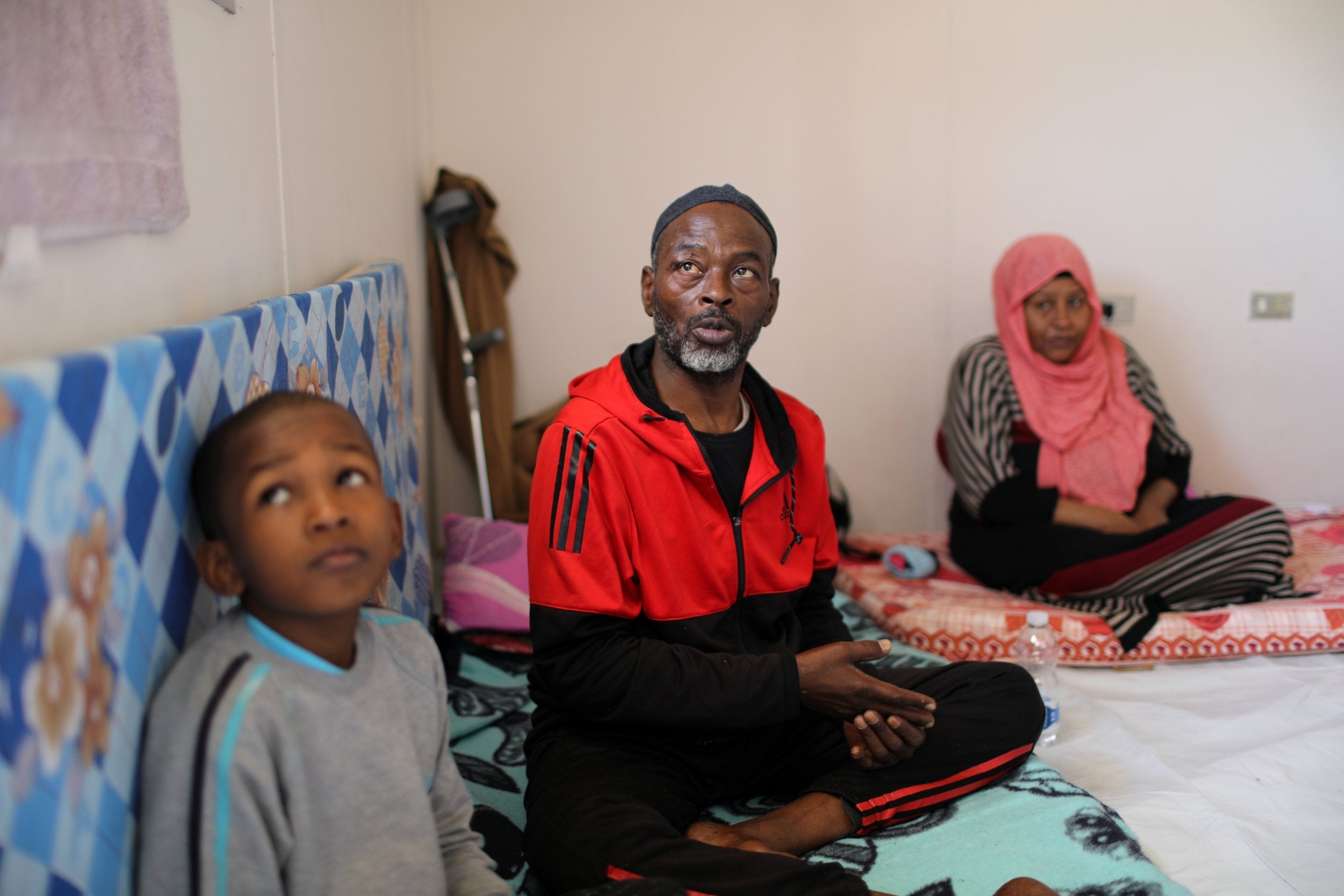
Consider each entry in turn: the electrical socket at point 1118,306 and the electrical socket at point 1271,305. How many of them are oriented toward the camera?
2

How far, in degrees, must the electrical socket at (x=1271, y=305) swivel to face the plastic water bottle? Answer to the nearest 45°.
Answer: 0° — it already faces it

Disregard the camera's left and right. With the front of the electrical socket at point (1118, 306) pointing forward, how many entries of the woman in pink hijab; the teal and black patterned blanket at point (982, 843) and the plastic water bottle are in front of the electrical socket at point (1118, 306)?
3

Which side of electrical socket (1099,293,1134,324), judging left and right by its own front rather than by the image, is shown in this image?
front

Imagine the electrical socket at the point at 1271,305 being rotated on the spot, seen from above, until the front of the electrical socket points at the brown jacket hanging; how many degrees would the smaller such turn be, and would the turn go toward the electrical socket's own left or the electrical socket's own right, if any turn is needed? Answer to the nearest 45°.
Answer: approximately 45° to the electrical socket's own right

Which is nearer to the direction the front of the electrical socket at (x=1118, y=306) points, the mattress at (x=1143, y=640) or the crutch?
the mattress

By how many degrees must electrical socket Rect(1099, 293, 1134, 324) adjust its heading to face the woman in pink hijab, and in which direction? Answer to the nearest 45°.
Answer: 0° — it already faces them

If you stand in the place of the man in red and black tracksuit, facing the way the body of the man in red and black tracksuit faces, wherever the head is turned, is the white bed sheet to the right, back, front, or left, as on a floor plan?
left

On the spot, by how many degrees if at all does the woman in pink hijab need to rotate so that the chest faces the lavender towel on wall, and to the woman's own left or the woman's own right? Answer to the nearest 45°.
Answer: approximately 45° to the woman's own right

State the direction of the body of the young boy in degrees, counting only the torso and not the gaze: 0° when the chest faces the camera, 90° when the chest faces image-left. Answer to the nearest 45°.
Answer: approximately 315°

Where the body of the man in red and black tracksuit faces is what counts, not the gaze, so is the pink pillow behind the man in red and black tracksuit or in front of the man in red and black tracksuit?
behind

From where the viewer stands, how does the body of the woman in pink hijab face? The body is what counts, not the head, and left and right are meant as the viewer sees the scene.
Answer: facing the viewer and to the right of the viewer

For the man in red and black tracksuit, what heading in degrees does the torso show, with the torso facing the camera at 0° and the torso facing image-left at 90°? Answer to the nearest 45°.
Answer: approximately 315°

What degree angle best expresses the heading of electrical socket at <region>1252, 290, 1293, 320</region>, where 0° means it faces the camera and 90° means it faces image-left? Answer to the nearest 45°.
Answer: approximately 0°
